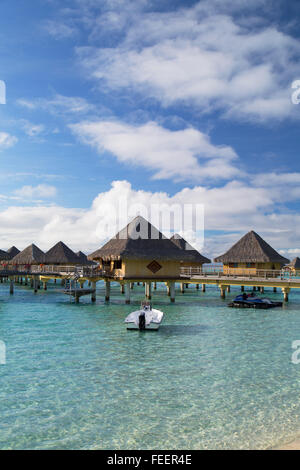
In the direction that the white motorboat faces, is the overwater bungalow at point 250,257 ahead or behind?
ahead

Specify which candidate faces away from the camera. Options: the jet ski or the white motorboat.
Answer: the white motorboat

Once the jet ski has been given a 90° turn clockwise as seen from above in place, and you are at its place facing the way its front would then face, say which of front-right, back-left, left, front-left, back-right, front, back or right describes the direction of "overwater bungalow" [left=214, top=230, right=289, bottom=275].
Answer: front

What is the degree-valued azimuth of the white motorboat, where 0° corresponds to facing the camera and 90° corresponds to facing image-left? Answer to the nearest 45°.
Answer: approximately 180°

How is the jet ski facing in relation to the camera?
to the viewer's left

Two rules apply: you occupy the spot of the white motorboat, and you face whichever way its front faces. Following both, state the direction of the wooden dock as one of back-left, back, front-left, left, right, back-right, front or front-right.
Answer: front

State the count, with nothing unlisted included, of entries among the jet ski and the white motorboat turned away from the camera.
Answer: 1

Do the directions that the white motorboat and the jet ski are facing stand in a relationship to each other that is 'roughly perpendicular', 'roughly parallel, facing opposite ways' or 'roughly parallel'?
roughly perpendicular

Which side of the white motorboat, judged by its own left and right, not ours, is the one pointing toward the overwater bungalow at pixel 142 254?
front
